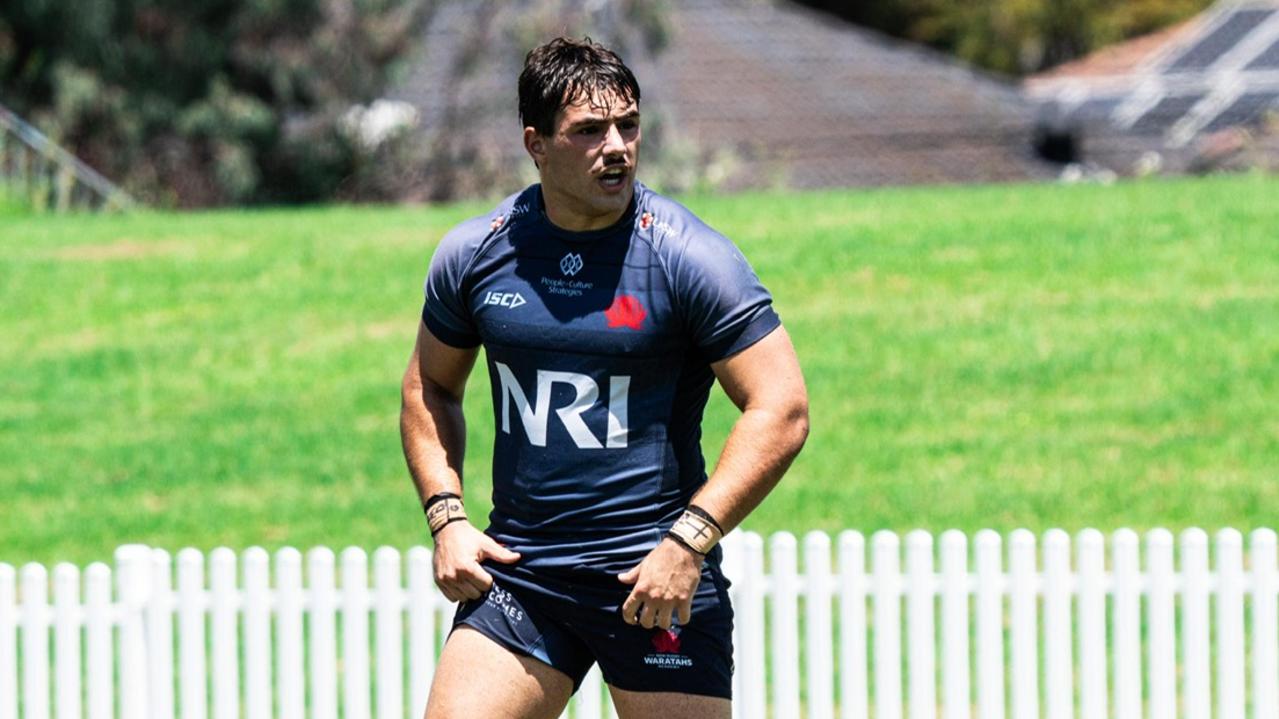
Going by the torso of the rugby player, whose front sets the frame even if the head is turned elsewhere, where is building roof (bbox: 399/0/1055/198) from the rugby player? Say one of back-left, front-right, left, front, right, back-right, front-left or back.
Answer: back

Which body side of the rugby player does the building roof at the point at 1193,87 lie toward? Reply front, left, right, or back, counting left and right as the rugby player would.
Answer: back

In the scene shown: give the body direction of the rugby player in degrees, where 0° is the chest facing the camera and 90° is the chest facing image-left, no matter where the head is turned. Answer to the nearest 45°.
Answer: approximately 0°

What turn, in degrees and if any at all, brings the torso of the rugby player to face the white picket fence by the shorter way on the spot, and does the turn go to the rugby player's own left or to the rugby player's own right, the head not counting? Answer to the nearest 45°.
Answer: approximately 180°

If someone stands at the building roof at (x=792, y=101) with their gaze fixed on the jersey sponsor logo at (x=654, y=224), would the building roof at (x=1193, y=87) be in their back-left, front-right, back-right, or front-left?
back-left
